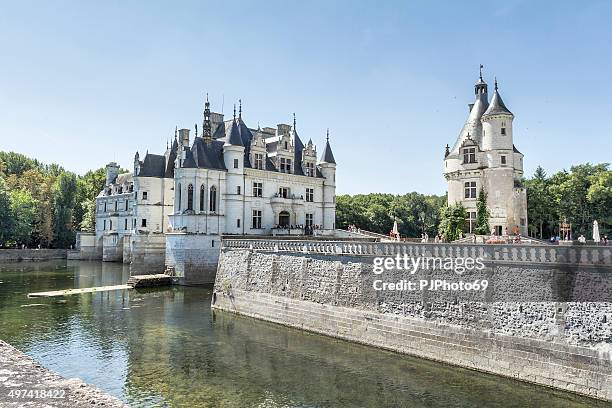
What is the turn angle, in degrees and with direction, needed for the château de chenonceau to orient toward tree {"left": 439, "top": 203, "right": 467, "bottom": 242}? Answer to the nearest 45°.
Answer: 0° — it already faces it

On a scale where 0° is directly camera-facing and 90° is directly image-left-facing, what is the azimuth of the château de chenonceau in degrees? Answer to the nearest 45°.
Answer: approximately 315°

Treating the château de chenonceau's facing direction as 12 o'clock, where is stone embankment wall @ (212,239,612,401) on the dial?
The stone embankment wall is roughly at 1 o'clock from the château de chenonceau.

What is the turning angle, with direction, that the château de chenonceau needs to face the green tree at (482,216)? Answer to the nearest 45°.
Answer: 0° — it already faces it

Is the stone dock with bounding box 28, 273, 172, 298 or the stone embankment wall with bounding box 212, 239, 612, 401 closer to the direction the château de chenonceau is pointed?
the stone embankment wall

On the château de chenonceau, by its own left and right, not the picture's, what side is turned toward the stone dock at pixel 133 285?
right
